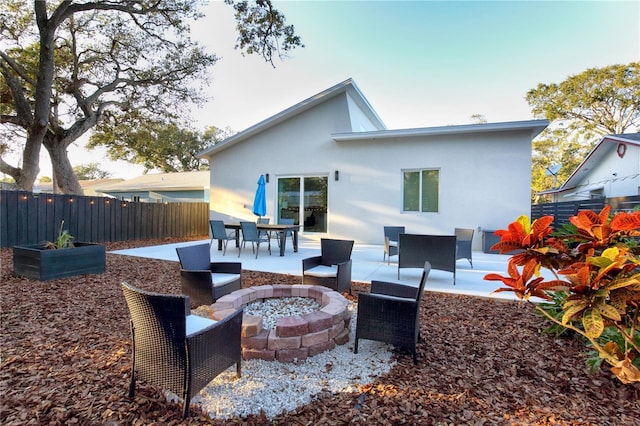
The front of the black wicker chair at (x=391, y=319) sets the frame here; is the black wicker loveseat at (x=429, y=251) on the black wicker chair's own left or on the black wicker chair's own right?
on the black wicker chair's own right

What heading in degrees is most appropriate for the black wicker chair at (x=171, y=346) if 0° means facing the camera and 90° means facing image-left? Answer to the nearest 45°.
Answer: approximately 225°

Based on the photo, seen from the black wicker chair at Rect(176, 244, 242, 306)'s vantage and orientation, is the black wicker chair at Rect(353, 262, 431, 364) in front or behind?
in front

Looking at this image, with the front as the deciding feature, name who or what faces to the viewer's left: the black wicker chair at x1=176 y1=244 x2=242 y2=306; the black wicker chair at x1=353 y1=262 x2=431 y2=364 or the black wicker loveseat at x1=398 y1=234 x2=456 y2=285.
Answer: the black wicker chair at x1=353 y1=262 x2=431 y2=364

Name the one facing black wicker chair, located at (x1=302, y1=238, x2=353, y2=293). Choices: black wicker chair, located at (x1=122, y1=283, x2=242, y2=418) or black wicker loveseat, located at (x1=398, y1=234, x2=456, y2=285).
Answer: black wicker chair, located at (x1=122, y1=283, x2=242, y2=418)

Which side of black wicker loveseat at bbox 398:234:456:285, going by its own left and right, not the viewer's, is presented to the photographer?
back

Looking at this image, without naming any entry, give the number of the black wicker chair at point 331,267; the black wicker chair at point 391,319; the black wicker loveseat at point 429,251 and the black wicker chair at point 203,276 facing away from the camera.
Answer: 1

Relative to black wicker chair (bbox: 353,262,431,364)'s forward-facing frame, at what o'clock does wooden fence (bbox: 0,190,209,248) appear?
The wooden fence is roughly at 1 o'clock from the black wicker chair.

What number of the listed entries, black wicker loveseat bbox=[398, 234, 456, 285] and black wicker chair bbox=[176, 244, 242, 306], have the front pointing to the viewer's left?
0

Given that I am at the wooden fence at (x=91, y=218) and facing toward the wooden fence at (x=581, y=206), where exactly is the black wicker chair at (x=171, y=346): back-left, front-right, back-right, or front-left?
front-right

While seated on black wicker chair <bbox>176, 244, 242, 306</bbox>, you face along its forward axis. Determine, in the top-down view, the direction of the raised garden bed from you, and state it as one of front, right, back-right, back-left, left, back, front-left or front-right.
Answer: back

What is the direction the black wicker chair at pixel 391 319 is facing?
to the viewer's left

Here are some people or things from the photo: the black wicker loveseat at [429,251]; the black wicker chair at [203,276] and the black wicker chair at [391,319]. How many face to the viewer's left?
1

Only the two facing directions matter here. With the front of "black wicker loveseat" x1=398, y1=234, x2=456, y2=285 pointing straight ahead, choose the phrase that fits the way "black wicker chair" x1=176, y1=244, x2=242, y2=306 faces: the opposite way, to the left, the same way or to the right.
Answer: to the right

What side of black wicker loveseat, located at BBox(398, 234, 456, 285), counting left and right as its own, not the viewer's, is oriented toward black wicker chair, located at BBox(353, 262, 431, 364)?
back

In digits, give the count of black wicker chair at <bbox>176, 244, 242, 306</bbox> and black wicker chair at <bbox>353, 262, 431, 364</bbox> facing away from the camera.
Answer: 0
